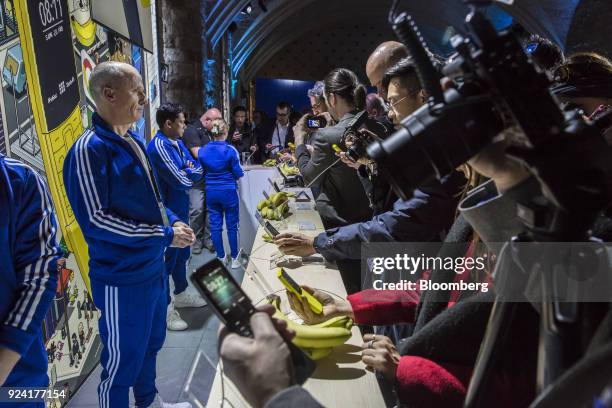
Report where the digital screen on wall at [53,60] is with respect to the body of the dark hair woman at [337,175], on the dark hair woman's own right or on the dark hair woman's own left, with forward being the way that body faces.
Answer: on the dark hair woman's own left

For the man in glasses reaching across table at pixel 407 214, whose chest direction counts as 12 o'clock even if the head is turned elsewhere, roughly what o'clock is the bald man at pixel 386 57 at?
The bald man is roughly at 3 o'clock from the man in glasses reaching across table.

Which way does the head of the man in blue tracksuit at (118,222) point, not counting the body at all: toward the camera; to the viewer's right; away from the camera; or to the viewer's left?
to the viewer's right

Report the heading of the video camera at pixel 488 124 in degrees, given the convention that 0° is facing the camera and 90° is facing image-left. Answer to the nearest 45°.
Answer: approximately 90°

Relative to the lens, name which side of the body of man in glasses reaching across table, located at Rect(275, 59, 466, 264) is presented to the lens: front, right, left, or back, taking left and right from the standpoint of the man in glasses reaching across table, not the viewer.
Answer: left

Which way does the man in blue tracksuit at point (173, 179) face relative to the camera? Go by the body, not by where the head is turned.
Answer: to the viewer's right

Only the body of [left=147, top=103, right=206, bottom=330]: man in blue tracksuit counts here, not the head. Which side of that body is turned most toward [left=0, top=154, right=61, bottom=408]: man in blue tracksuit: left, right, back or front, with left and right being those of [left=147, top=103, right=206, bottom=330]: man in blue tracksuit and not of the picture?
right

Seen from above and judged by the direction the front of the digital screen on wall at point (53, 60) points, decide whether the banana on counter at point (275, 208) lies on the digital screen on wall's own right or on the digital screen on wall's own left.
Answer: on the digital screen on wall's own left
